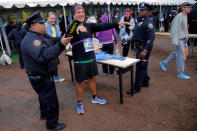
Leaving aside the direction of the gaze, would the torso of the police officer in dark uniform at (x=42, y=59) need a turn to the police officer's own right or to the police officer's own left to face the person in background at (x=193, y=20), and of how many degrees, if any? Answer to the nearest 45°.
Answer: approximately 45° to the police officer's own left

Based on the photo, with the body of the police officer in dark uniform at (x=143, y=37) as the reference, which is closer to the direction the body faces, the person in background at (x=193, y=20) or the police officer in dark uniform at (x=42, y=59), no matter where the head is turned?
the police officer in dark uniform

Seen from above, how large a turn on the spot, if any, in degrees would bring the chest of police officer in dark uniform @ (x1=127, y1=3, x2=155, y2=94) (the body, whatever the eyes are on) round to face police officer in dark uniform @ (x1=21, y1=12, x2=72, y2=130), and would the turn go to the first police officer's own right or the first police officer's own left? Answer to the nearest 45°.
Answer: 0° — they already face them

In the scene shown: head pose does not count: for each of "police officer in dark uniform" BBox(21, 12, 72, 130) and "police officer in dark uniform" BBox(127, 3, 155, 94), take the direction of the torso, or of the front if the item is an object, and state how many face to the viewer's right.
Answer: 1

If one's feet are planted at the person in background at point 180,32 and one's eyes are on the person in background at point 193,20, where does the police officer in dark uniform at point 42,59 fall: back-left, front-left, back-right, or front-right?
back-left

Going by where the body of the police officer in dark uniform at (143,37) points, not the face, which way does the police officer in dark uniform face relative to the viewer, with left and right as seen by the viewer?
facing the viewer and to the left of the viewer

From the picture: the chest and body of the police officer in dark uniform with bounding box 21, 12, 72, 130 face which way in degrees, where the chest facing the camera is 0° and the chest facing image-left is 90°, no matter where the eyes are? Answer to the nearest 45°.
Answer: approximately 270°

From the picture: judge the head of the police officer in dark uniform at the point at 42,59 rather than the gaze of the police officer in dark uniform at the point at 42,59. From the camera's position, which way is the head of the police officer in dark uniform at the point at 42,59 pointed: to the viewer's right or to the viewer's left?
to the viewer's right
